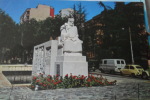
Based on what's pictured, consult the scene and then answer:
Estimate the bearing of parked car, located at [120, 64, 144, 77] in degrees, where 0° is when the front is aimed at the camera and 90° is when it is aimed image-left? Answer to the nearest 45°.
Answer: approximately 135°

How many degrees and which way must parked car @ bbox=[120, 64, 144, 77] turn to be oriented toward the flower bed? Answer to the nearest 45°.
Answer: approximately 90° to its left

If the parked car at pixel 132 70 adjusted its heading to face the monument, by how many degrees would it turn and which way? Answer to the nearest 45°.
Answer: approximately 45° to its left
